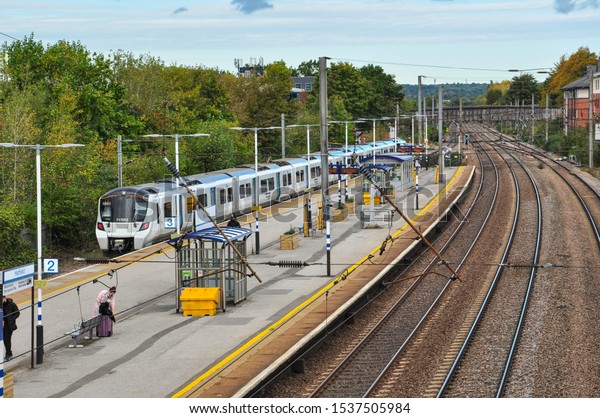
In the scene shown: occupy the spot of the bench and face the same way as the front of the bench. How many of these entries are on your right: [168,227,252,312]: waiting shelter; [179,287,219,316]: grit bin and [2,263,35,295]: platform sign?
2

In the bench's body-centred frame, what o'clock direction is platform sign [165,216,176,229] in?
The platform sign is roughly at 2 o'clock from the bench.

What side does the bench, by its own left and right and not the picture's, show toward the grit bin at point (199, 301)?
right

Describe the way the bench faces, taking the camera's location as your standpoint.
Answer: facing away from the viewer and to the left of the viewer

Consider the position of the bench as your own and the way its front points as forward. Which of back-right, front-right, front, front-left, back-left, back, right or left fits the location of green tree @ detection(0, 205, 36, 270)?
front-right
